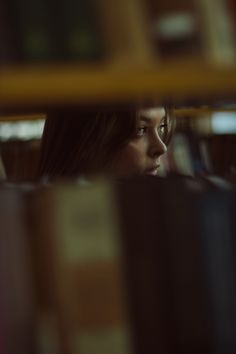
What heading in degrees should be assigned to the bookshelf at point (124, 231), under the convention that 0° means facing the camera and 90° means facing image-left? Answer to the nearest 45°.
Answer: approximately 0°

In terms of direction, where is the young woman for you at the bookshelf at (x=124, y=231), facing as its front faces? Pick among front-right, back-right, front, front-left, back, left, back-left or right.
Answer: back
